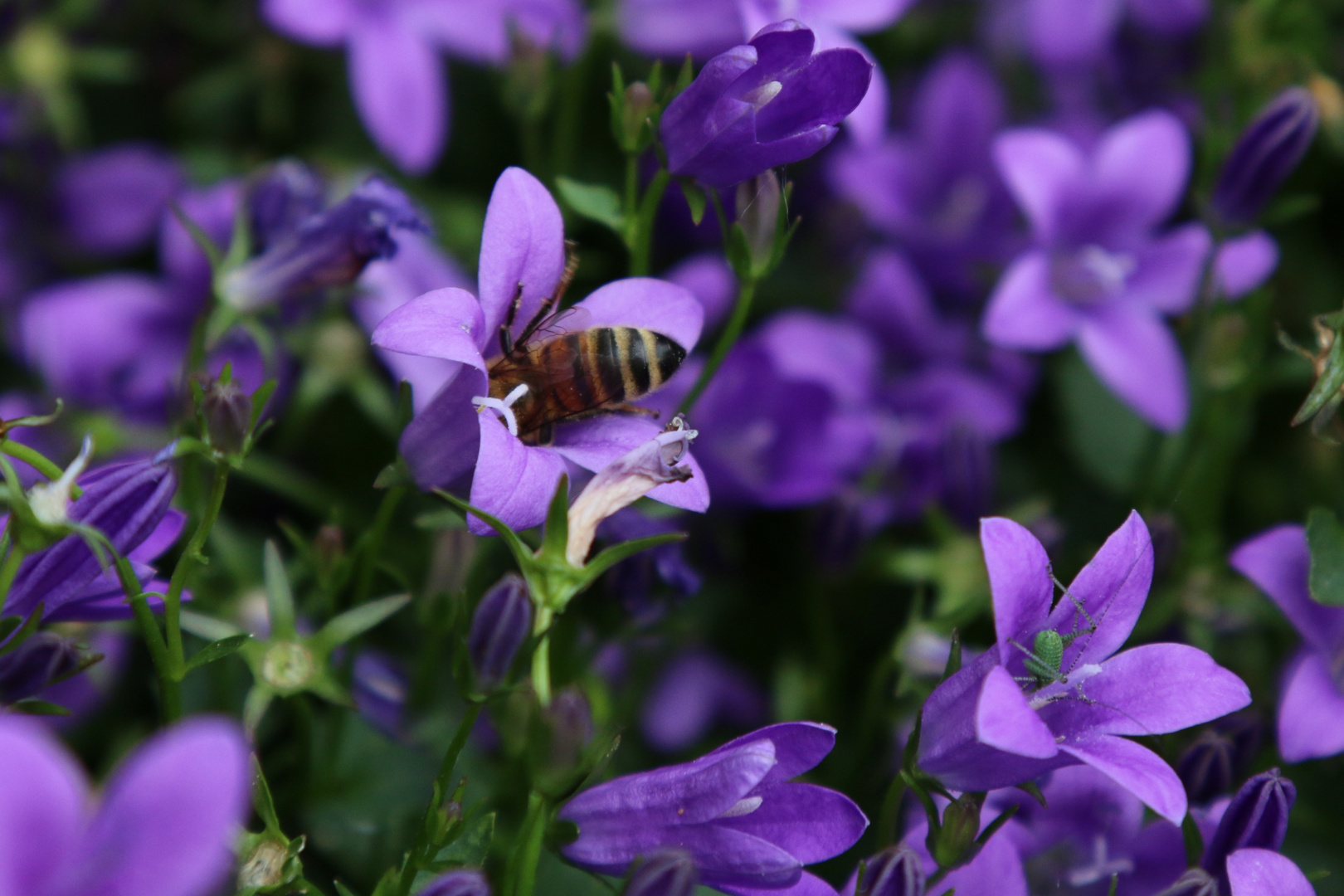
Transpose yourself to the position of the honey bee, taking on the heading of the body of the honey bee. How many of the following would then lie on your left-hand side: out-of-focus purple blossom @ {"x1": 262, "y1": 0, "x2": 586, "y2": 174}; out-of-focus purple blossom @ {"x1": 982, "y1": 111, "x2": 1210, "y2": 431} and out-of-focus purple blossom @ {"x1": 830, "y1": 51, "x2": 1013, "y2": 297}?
0

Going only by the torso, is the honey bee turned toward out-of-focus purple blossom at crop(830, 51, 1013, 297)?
no

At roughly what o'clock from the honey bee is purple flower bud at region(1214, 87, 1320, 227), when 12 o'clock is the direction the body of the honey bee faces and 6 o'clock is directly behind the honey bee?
The purple flower bud is roughly at 5 o'clock from the honey bee.

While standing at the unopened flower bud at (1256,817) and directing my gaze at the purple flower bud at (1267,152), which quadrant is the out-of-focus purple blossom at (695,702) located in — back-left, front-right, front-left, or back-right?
front-left

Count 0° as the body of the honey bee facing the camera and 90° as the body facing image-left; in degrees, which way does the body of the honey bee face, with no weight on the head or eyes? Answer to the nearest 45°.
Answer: approximately 90°

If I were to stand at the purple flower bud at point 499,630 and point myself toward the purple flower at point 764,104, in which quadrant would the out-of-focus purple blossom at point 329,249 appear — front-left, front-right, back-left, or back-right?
front-left

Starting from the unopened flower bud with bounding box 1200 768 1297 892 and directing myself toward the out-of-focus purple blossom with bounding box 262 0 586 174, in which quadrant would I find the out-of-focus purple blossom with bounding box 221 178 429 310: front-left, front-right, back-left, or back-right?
front-left
